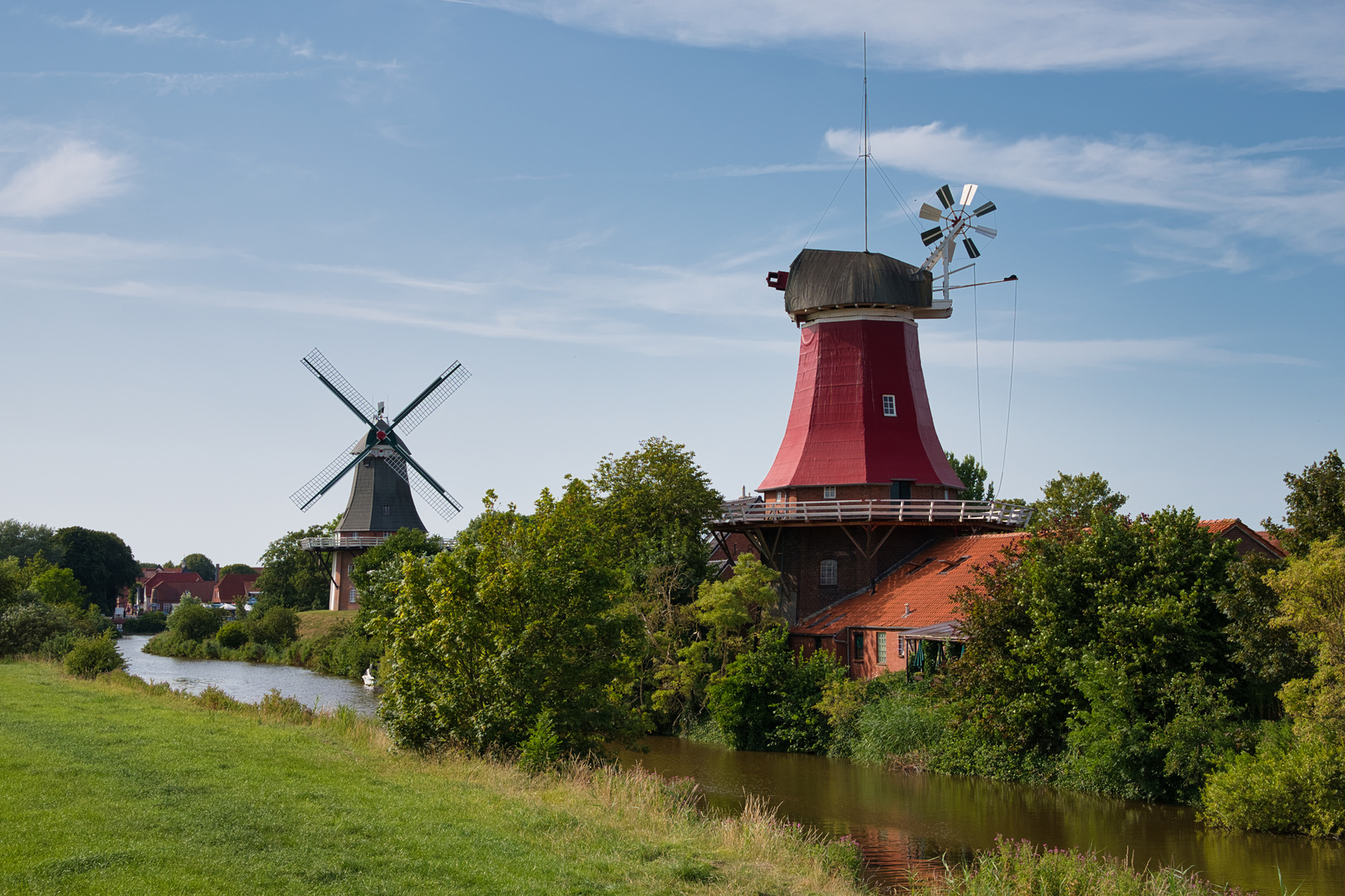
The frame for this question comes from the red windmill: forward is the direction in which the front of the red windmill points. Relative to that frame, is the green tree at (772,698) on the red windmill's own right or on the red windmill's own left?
on the red windmill's own left

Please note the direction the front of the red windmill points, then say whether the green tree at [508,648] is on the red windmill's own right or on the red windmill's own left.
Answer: on the red windmill's own left

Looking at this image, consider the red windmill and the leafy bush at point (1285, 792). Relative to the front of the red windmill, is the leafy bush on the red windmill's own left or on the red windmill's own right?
on the red windmill's own left

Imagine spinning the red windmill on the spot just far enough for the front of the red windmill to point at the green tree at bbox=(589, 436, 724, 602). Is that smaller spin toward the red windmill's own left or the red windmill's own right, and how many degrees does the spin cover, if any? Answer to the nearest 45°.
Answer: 0° — it already faces it

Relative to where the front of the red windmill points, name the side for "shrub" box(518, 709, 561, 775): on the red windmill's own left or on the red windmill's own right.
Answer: on the red windmill's own left

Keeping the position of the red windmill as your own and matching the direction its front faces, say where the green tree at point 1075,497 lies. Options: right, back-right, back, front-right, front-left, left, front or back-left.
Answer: back-left

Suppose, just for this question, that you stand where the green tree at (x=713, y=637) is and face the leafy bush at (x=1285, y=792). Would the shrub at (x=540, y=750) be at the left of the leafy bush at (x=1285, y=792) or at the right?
right

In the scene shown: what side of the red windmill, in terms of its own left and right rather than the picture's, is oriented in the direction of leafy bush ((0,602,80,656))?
front

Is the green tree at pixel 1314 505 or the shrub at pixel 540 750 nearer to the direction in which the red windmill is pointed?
the shrub

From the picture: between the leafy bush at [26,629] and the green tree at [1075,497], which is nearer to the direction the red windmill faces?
the leafy bush

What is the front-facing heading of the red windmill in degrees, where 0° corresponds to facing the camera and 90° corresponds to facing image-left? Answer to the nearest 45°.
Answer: approximately 90°

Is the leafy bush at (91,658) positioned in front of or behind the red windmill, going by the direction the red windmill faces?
in front
